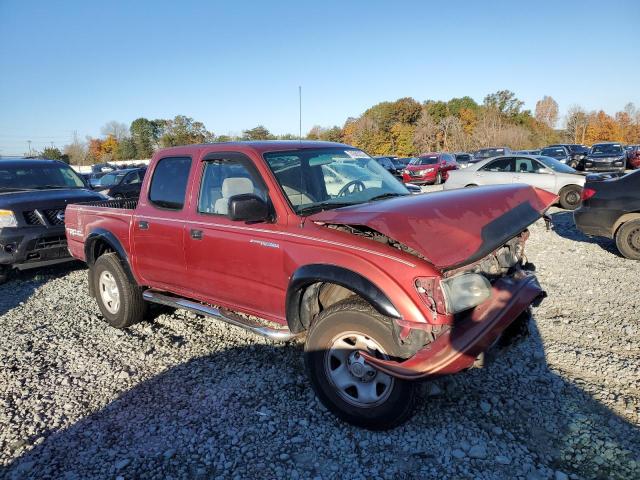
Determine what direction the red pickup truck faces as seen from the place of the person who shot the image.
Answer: facing the viewer and to the right of the viewer

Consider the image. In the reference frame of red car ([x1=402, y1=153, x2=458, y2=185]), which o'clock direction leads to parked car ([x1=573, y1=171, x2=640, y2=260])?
The parked car is roughly at 10 o'clock from the red car.

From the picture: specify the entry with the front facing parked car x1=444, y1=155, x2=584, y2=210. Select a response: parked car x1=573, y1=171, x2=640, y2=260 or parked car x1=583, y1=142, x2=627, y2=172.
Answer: parked car x1=583, y1=142, x2=627, y2=172

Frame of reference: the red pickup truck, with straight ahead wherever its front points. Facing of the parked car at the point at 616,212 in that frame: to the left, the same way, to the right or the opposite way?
the same way

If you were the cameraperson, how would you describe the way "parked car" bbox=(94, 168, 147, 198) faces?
facing the viewer and to the left of the viewer

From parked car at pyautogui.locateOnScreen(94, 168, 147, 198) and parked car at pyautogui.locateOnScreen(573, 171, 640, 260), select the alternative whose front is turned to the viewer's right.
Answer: parked car at pyautogui.locateOnScreen(573, 171, 640, 260)

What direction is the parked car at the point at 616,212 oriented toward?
to the viewer's right

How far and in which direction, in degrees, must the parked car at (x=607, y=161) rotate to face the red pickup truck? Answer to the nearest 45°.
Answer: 0° — it already faces it

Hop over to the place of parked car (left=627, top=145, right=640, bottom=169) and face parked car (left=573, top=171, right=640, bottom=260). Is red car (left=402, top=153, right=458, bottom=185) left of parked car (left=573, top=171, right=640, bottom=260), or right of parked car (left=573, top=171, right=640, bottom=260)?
right

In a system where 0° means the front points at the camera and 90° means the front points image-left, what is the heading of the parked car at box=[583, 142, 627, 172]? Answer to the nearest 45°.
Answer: approximately 0°

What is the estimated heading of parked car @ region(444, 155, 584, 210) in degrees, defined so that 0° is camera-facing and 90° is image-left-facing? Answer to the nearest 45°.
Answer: approximately 315°

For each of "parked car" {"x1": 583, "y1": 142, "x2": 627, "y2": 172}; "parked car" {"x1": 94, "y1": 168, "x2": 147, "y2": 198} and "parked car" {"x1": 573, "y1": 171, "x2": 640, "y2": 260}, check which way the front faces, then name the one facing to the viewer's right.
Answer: "parked car" {"x1": 573, "y1": 171, "x2": 640, "y2": 260}

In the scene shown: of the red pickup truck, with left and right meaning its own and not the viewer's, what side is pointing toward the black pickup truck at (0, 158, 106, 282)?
back

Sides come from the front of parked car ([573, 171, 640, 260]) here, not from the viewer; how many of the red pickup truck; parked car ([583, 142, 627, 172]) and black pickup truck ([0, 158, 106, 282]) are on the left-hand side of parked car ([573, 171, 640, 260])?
1

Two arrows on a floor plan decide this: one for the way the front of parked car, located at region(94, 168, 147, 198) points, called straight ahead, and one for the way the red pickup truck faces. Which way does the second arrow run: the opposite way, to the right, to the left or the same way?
to the left

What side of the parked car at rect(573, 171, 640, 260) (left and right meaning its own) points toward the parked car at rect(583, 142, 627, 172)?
left

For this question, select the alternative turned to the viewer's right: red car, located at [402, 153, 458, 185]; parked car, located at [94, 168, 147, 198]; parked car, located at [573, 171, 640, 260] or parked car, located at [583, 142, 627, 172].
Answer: parked car, located at [573, 171, 640, 260]
